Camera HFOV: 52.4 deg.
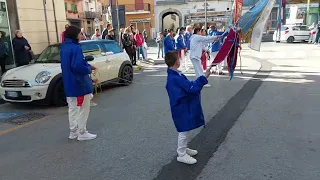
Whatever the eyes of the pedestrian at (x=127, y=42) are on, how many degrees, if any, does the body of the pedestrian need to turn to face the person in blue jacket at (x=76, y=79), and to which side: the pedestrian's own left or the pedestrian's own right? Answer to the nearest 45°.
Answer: approximately 45° to the pedestrian's own right

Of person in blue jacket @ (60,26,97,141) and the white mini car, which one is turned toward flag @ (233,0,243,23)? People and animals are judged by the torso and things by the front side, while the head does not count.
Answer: the person in blue jacket

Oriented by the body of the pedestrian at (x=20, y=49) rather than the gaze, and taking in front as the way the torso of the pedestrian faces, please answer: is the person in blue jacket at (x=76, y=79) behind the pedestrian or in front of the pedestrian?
in front

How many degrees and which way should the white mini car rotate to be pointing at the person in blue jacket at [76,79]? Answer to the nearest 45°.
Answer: approximately 45° to its left

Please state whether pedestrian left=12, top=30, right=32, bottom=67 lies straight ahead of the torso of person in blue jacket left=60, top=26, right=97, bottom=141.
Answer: no

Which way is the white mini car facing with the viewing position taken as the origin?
facing the viewer and to the left of the viewer

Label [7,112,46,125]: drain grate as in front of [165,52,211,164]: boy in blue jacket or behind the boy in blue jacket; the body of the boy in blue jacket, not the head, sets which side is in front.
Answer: behind

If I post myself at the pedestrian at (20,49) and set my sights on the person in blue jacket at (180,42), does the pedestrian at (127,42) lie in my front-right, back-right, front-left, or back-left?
front-left

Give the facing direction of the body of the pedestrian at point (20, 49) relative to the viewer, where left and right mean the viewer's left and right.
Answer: facing the viewer and to the right of the viewer

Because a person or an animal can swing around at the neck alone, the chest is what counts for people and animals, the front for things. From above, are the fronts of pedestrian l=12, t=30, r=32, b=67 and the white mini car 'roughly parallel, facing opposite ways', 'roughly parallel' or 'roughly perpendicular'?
roughly perpendicular

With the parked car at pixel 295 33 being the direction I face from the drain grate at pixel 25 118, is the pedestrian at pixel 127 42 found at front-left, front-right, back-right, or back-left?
front-left
